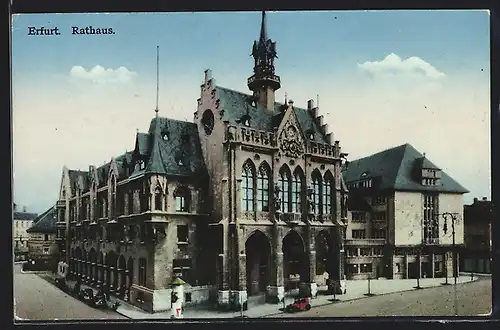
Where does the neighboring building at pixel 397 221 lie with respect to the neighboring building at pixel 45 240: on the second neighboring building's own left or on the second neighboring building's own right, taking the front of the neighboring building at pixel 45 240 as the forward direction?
on the second neighboring building's own left

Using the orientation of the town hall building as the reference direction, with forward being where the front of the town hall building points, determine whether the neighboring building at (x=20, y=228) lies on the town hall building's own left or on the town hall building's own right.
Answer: on the town hall building's own right

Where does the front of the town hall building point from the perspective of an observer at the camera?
facing the viewer and to the right of the viewer

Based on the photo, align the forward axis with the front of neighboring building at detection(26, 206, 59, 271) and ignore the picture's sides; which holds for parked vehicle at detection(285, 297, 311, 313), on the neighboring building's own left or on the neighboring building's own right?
on the neighboring building's own left

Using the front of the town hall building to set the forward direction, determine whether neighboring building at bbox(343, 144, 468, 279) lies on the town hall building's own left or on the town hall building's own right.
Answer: on the town hall building's own left

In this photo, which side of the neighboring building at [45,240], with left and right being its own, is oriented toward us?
front
